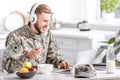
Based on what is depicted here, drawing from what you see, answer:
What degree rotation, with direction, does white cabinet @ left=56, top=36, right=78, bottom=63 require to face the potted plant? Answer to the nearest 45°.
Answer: approximately 135° to its left

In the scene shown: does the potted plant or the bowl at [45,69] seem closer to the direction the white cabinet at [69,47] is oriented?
the bowl

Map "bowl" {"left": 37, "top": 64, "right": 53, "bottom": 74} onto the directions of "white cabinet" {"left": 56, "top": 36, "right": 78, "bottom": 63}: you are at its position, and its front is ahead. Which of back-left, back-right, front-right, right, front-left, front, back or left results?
front

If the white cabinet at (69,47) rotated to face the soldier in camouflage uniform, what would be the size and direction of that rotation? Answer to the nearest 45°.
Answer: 0° — it already faces them

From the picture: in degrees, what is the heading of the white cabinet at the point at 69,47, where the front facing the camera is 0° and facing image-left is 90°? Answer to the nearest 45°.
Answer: approximately 0°

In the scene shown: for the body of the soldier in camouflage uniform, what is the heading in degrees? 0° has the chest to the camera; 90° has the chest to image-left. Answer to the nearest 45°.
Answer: approximately 315°
